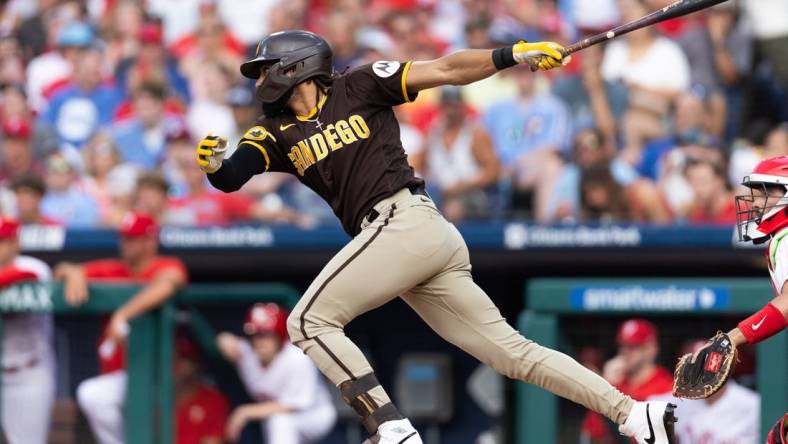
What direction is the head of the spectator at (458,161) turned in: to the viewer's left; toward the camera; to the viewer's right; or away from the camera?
toward the camera

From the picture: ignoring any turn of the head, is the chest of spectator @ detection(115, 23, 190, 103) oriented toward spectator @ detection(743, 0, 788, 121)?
no

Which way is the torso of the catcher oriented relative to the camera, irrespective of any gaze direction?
to the viewer's left

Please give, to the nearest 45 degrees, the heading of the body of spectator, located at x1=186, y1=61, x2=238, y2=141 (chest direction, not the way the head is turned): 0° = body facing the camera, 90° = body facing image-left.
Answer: approximately 0°

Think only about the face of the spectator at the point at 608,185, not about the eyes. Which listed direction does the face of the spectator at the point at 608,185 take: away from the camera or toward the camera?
toward the camera

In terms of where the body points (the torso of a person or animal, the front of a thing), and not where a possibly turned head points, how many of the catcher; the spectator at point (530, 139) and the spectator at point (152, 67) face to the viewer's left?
1

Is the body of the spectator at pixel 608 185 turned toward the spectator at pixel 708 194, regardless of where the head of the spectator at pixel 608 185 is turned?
no

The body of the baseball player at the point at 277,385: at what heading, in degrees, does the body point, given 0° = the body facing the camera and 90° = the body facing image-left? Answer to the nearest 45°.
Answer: approximately 45°

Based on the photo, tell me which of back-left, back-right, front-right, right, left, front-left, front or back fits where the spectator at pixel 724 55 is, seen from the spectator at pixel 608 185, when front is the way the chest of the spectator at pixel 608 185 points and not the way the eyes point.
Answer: back-left

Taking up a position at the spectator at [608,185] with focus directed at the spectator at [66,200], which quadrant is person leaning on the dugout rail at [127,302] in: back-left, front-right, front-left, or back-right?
front-left

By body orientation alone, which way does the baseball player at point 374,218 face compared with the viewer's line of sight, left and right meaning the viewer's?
facing the viewer and to the left of the viewer

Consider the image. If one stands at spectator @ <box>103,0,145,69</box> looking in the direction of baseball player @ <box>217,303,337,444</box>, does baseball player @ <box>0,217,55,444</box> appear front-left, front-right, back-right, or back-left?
front-right

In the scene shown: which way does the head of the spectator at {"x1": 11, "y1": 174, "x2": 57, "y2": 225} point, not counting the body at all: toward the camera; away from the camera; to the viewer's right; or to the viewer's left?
toward the camera

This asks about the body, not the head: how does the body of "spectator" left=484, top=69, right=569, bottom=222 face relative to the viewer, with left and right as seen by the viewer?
facing the viewer

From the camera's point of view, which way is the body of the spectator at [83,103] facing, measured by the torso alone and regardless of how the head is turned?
toward the camera
